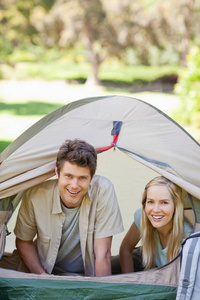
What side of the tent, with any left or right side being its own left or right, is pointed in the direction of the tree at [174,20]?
back

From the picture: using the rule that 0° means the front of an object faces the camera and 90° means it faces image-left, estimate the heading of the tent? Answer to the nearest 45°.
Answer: approximately 0°
